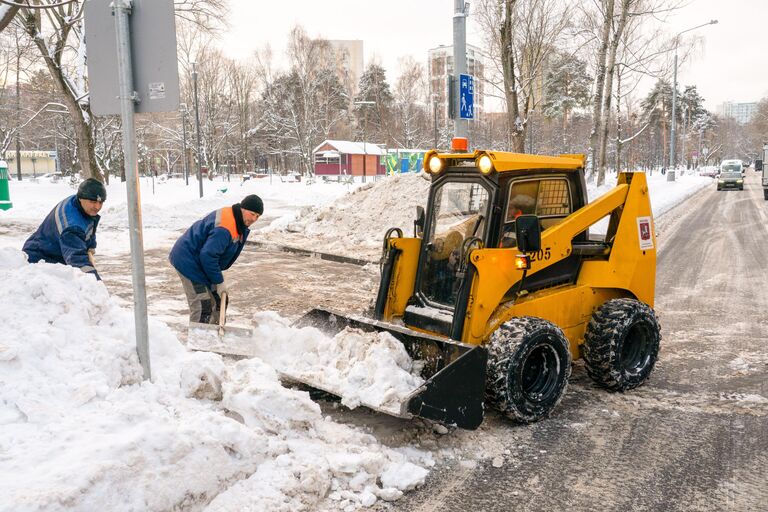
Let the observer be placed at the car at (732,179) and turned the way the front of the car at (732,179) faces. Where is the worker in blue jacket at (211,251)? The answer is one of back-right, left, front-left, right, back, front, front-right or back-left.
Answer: front

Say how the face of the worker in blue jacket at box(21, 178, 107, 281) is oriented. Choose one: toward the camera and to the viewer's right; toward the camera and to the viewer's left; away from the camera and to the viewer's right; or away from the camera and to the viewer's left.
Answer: toward the camera and to the viewer's right

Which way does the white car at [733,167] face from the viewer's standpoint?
toward the camera

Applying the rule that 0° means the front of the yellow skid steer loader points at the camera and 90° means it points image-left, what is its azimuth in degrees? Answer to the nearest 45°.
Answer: approximately 45°

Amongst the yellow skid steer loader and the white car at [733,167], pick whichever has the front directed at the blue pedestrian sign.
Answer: the white car

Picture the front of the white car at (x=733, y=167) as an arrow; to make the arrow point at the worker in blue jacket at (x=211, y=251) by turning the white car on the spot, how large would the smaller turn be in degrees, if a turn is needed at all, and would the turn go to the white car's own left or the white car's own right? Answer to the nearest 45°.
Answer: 0° — it already faces them

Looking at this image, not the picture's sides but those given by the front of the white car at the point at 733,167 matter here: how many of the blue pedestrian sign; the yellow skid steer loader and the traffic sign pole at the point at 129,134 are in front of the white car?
3

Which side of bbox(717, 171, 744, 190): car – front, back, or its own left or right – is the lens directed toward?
front

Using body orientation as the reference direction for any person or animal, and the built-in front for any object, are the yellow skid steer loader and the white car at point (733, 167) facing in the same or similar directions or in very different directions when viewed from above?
same or similar directions

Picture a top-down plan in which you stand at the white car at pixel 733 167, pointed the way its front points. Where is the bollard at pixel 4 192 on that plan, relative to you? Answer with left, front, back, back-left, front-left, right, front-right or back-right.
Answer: front-right

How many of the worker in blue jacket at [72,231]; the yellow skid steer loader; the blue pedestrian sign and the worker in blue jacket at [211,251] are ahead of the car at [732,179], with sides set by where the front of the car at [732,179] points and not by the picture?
4

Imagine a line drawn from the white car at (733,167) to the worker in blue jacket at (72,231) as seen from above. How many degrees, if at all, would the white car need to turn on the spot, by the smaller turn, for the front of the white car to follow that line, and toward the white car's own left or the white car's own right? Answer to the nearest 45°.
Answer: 0° — it already faces them

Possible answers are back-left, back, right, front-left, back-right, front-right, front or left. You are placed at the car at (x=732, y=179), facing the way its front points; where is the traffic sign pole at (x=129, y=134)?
front

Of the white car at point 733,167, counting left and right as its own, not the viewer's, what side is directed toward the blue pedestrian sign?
front

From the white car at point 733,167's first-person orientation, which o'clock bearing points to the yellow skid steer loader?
The yellow skid steer loader is roughly at 12 o'clock from the white car.

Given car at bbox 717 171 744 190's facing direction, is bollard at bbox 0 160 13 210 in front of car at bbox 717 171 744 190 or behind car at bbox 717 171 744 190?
in front

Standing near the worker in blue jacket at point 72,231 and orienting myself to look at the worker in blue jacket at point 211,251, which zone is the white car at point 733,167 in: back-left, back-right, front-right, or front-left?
front-left
